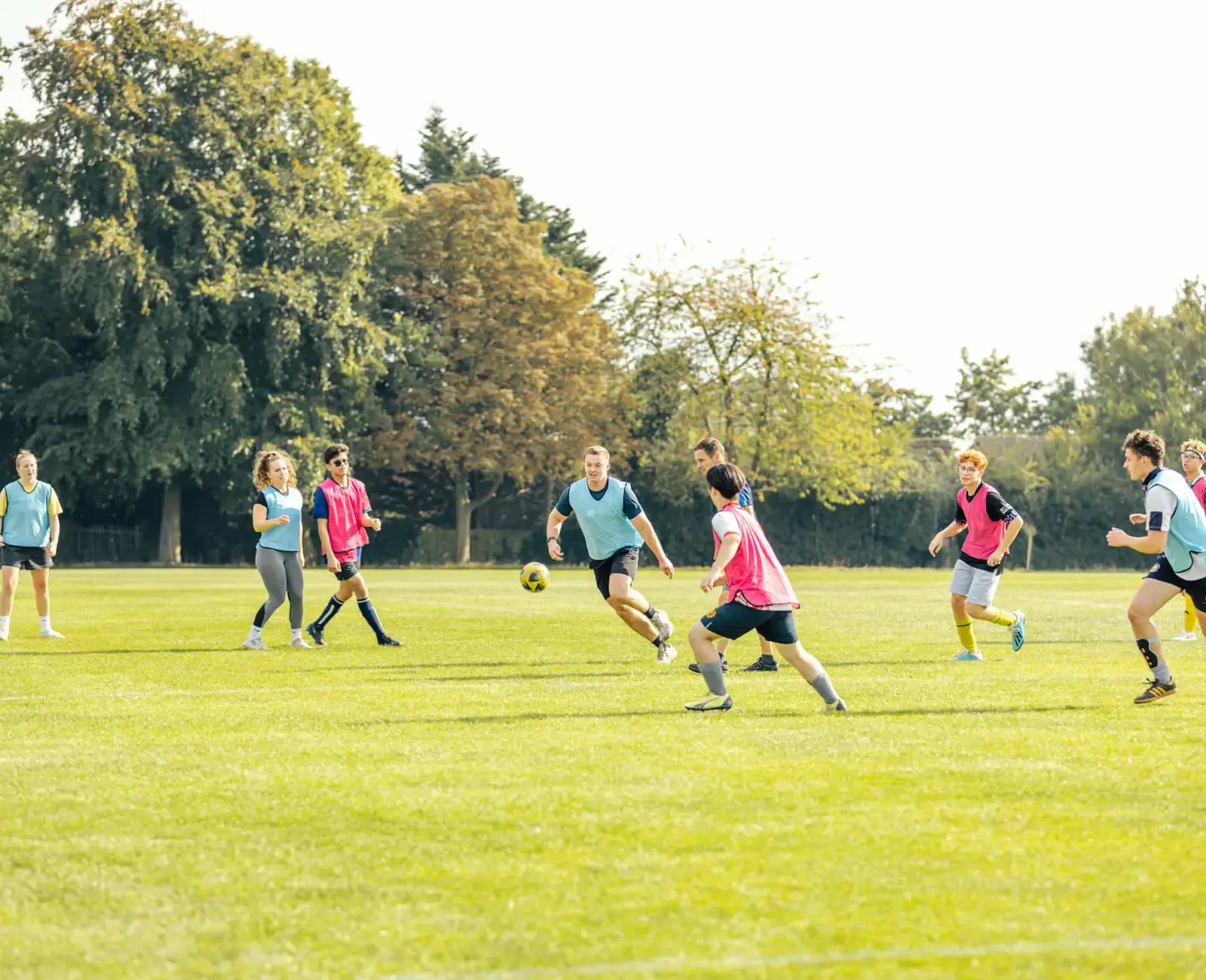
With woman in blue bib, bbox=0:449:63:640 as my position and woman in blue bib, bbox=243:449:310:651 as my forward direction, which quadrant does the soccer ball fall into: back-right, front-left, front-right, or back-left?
front-left

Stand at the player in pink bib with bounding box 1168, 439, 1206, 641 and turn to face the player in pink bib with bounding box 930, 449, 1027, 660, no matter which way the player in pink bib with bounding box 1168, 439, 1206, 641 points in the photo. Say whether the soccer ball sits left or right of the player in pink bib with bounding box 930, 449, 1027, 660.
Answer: right

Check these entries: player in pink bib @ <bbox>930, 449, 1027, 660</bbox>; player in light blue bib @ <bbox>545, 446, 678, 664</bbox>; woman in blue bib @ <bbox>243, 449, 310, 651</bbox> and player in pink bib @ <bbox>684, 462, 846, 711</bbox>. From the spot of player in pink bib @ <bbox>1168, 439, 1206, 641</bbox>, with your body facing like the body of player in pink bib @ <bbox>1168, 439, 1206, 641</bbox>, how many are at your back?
0

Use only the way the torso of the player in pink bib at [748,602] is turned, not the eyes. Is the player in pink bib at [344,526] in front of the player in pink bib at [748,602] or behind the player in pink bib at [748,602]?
in front

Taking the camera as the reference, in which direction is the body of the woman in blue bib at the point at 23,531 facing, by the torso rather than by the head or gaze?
toward the camera

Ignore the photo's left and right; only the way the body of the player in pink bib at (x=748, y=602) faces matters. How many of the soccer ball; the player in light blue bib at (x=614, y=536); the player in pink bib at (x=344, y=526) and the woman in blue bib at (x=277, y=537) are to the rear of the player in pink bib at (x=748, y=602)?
0

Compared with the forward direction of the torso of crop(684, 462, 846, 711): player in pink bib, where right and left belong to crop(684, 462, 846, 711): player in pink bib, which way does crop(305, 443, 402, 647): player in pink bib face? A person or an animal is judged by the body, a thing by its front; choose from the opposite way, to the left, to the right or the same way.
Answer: the opposite way

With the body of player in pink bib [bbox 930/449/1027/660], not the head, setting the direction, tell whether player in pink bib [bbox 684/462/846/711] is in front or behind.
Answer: in front

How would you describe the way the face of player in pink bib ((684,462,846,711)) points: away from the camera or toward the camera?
away from the camera

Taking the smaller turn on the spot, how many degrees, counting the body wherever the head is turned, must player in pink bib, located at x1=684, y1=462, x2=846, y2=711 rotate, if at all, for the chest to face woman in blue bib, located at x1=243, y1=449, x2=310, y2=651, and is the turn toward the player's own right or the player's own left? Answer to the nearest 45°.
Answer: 0° — they already face them

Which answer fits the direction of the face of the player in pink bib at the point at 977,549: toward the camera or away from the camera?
toward the camera

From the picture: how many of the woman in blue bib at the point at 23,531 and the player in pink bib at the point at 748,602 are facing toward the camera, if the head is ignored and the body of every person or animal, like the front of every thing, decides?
1

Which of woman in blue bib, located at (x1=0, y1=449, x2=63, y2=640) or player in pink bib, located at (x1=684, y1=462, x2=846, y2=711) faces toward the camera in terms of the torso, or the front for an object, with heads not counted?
the woman in blue bib

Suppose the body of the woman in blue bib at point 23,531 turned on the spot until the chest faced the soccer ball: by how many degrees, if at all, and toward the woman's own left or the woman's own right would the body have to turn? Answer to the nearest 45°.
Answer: approximately 90° to the woman's own left

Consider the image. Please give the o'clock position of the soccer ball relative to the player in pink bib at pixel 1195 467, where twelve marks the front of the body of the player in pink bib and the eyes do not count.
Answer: The soccer ball is roughly at 1 o'clock from the player in pink bib.

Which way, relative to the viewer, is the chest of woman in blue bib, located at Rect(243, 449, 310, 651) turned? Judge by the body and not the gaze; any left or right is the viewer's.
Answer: facing the viewer and to the right of the viewer

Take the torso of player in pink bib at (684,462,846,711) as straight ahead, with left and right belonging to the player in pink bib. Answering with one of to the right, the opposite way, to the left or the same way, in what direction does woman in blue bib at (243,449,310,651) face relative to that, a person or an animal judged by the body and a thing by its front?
the opposite way

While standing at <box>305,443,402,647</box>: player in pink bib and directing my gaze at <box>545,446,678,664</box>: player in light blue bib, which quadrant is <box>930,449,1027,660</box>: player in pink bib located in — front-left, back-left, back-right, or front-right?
front-left

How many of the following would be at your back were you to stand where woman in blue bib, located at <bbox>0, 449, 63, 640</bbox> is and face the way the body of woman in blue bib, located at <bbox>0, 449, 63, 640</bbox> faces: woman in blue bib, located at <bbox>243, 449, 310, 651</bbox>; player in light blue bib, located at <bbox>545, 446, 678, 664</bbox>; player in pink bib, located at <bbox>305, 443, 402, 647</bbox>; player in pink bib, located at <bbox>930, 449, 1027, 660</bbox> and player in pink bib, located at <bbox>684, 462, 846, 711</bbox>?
0

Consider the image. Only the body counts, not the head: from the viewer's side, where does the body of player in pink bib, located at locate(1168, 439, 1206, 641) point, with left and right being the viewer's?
facing the viewer and to the left of the viewer

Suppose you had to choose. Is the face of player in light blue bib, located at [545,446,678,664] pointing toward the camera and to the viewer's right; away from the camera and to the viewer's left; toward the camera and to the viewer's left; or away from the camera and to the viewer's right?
toward the camera and to the viewer's left
